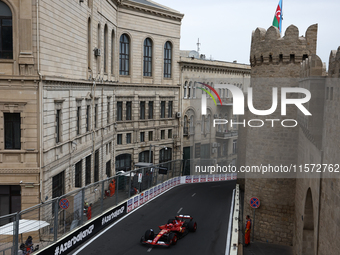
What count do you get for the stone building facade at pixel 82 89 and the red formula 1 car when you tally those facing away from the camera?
0

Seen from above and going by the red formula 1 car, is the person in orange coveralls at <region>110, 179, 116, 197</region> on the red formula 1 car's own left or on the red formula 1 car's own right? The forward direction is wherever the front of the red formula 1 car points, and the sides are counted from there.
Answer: on the red formula 1 car's own right

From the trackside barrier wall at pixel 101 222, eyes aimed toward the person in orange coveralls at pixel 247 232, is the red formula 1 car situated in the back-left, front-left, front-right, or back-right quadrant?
front-right

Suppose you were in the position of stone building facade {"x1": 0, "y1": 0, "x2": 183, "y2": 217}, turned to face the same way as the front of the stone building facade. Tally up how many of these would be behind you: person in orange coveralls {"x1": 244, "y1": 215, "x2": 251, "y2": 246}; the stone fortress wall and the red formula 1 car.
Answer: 0

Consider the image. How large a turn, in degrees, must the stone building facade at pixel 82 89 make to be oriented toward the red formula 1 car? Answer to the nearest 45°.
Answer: approximately 45° to its right

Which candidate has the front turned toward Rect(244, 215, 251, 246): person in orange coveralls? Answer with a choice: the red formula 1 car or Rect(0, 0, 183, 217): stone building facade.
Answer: the stone building facade

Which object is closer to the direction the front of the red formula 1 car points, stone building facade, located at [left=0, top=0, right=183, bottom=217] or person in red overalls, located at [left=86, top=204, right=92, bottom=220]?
the person in red overalls

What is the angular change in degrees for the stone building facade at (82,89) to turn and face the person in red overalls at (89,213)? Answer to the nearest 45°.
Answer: approximately 45° to its right

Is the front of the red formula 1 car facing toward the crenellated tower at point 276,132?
no

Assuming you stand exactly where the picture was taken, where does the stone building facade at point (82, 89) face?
facing the viewer and to the right of the viewer

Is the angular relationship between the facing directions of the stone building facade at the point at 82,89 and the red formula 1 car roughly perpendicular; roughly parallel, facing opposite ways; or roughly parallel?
roughly perpendicular

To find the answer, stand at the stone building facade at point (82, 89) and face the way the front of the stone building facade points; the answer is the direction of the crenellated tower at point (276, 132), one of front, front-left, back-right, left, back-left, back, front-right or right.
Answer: front

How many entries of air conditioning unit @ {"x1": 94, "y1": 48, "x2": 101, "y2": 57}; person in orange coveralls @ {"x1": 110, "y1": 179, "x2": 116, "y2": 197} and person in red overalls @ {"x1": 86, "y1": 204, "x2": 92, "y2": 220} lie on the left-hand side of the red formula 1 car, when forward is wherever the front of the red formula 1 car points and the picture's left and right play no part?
0

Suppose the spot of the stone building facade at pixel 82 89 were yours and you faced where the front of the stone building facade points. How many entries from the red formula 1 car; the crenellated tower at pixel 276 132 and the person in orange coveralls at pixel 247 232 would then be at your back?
0

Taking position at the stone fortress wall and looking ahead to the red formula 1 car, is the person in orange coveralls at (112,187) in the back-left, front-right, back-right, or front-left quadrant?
front-right

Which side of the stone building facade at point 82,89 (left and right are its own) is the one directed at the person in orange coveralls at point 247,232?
front

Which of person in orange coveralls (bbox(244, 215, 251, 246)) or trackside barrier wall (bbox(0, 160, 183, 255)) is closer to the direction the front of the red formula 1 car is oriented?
the trackside barrier wall

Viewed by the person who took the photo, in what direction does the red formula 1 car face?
facing the viewer and to the left of the viewer

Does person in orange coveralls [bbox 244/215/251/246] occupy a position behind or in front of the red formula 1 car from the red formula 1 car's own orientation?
behind

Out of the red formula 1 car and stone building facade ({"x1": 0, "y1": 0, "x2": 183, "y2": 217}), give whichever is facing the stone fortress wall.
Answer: the stone building facade
